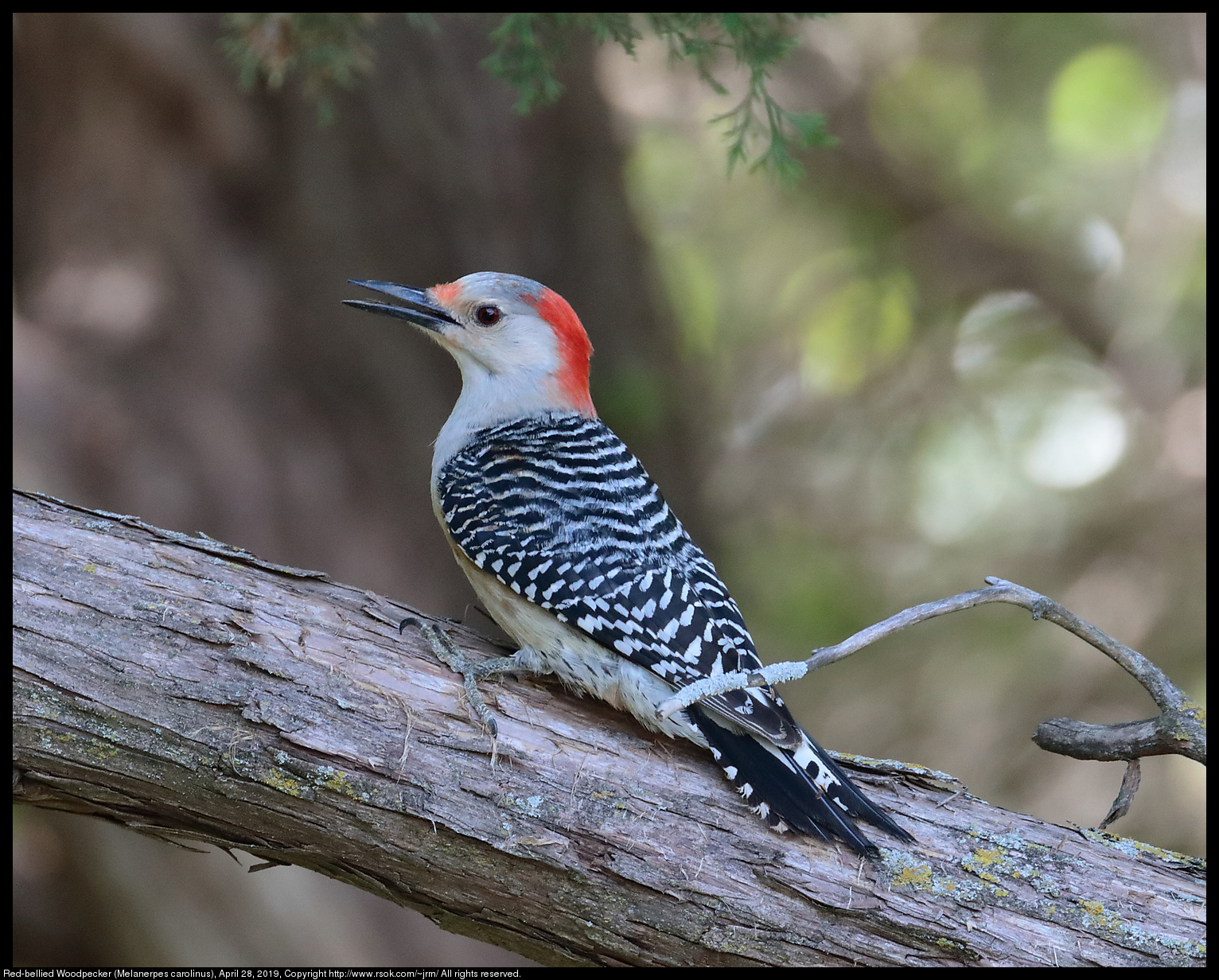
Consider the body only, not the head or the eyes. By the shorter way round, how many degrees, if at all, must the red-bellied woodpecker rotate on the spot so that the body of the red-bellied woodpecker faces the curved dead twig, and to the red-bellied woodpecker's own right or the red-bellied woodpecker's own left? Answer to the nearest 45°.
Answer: approximately 180°

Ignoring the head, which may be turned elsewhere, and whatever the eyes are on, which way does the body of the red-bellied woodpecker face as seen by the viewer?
to the viewer's left
